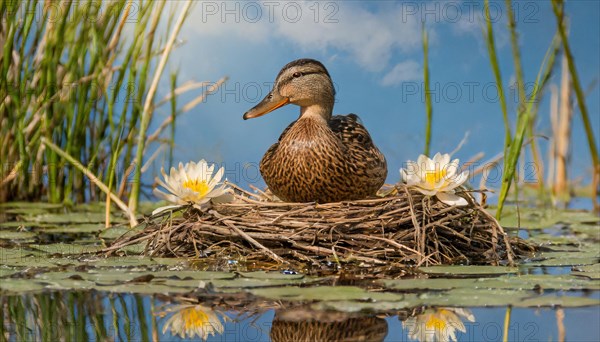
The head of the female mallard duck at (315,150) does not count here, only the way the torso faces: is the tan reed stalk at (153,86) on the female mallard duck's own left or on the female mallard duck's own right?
on the female mallard duck's own right

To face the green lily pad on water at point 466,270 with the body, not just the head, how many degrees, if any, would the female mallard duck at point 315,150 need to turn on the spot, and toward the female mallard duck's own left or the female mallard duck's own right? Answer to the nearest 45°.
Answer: approximately 90° to the female mallard duck's own left

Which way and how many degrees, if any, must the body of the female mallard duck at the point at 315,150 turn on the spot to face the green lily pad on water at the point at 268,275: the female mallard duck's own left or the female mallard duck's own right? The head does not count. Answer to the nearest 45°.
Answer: approximately 45° to the female mallard duck's own left

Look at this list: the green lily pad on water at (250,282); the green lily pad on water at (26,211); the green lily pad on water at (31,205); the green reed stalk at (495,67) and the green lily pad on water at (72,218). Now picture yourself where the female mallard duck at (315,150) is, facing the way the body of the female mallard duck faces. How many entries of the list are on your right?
3

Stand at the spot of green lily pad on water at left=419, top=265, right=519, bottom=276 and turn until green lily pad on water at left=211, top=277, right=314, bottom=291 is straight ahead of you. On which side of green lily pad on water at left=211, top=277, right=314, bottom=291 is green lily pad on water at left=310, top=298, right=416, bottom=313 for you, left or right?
left

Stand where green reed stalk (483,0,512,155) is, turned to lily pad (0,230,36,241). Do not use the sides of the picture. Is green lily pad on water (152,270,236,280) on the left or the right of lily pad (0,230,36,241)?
left

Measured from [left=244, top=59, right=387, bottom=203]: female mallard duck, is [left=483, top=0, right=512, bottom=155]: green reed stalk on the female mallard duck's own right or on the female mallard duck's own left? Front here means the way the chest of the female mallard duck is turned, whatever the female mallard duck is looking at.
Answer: on the female mallard duck's own left

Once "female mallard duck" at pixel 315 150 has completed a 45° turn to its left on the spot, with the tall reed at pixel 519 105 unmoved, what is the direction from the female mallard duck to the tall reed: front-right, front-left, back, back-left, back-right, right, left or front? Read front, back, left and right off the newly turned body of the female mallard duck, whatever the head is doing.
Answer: left

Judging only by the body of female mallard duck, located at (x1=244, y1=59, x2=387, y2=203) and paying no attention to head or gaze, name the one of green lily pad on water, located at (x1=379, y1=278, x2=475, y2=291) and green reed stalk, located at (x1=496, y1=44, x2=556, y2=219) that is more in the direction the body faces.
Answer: the green lily pad on water

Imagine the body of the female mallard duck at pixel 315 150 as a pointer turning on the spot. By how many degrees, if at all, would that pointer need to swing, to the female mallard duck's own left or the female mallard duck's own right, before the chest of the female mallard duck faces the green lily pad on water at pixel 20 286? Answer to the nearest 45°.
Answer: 0° — it already faces it

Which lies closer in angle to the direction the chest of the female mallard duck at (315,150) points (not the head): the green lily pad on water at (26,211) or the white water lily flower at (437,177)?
the green lily pad on water

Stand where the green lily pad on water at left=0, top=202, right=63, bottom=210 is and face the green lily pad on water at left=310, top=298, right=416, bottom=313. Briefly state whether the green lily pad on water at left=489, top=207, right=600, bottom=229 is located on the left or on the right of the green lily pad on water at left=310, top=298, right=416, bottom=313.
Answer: left

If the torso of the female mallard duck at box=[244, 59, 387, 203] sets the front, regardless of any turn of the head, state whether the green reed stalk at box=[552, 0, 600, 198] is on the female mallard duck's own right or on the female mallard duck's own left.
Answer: on the female mallard duck's own left

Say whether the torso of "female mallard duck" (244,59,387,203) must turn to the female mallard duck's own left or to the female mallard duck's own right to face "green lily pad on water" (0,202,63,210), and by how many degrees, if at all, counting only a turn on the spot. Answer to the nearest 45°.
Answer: approximately 90° to the female mallard duck's own right

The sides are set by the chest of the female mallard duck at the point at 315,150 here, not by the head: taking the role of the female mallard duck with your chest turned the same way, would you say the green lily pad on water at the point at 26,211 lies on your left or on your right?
on your right

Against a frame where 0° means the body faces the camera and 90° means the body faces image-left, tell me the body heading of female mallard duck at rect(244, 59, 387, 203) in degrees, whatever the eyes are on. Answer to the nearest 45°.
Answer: approximately 45°

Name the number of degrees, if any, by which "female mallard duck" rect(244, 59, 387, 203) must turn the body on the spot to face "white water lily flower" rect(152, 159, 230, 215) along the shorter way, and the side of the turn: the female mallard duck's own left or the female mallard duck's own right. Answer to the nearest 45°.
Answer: approximately 45° to the female mallard duck's own right
